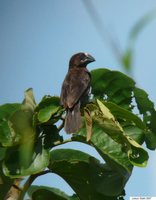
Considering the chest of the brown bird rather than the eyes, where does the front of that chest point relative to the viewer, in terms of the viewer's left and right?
facing away from the viewer and to the right of the viewer
